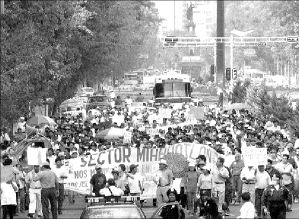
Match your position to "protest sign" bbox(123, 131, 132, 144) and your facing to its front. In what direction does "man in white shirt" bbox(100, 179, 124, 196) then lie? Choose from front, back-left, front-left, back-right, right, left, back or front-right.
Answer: front

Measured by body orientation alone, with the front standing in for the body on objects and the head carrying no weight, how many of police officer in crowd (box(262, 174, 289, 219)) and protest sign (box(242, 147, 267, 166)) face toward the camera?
2

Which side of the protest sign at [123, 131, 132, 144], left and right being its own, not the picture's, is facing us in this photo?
front

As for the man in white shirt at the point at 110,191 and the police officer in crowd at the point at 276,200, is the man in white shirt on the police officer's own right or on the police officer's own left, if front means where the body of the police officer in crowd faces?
on the police officer's own right

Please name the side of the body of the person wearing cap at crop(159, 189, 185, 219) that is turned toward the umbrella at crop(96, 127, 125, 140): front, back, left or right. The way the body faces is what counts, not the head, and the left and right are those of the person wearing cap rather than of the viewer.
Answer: back

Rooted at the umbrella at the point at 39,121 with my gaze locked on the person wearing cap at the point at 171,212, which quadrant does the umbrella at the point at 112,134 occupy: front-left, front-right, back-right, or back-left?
front-left

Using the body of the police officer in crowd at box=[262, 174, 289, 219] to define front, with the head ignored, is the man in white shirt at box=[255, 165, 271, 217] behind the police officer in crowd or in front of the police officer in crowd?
behind

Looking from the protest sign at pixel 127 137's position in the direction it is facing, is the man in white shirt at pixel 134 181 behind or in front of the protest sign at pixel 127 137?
in front

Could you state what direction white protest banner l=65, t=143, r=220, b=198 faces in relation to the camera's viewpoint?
facing the viewer

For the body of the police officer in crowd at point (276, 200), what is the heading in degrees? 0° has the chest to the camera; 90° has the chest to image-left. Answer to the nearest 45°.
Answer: approximately 0°
